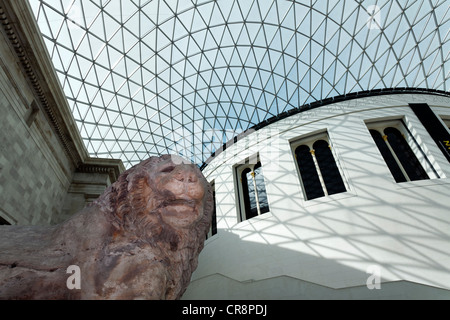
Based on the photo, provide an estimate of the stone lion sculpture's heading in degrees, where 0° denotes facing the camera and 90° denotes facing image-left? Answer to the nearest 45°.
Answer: approximately 315°
